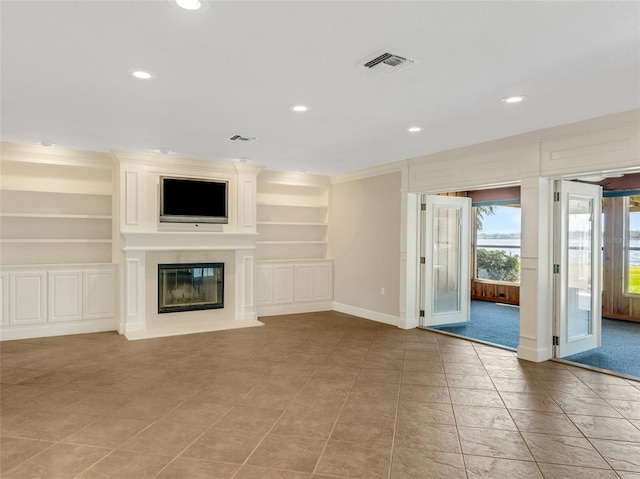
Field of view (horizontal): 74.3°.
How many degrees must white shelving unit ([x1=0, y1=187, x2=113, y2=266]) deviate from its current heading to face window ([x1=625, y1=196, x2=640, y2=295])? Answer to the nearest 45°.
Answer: approximately 45° to its left

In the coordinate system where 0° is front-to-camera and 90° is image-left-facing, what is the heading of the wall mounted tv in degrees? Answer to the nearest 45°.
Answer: approximately 0°

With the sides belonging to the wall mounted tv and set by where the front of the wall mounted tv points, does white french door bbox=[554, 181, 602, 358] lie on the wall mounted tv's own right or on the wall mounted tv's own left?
on the wall mounted tv's own left

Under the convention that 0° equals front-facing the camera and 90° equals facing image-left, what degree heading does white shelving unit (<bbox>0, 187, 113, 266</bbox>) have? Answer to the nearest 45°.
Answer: approximately 0°

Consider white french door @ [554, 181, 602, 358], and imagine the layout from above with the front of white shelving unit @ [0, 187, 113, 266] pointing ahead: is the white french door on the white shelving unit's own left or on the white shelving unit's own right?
on the white shelving unit's own left

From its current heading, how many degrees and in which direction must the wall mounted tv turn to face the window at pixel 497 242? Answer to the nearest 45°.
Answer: approximately 90° to its left

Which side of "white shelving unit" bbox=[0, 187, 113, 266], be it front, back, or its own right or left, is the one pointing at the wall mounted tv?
left

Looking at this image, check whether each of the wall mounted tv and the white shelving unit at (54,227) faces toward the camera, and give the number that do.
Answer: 2

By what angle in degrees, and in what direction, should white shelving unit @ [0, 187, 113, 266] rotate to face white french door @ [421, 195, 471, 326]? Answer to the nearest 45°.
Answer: approximately 45° to its left

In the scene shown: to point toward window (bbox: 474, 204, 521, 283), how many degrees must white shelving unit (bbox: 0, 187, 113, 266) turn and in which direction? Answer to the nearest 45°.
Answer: approximately 90° to its left

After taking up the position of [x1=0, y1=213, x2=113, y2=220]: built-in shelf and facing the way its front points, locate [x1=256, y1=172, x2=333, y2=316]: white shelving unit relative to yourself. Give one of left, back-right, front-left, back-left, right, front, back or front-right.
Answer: left
